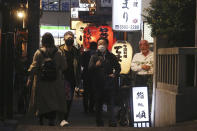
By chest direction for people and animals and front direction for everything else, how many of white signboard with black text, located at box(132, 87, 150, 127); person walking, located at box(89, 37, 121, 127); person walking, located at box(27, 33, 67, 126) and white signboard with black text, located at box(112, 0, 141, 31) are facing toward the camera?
3

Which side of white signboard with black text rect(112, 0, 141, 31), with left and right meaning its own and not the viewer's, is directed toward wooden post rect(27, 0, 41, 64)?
right

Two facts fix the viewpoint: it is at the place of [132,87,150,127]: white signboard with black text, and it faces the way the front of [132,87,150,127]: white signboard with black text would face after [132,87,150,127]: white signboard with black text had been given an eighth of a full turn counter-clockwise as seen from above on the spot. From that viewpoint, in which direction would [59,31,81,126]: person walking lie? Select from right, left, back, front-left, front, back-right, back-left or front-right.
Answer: right

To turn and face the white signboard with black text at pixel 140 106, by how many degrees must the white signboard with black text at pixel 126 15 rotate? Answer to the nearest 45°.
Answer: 0° — it already faces it

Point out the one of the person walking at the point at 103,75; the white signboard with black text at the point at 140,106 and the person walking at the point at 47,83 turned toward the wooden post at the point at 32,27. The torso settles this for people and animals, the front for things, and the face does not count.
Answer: the person walking at the point at 47,83

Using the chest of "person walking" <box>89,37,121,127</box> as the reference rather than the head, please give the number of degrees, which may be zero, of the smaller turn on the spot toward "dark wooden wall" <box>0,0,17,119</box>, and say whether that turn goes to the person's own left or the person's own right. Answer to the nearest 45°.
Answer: approximately 90° to the person's own right

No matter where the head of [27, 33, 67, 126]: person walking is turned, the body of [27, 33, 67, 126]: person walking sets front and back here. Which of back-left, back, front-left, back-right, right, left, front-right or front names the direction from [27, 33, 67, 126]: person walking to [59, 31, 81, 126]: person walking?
front-right

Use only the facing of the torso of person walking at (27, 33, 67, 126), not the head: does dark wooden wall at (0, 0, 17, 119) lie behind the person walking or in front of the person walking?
in front

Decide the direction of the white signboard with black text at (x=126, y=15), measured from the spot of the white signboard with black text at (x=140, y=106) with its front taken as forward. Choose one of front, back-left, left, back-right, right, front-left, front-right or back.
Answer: back

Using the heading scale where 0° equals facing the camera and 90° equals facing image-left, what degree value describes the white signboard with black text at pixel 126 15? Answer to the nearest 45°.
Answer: approximately 0°

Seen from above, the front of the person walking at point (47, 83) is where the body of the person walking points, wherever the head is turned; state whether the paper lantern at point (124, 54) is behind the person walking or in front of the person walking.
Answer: in front

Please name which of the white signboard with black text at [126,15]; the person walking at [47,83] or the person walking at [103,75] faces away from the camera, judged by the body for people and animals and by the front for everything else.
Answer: the person walking at [47,83]

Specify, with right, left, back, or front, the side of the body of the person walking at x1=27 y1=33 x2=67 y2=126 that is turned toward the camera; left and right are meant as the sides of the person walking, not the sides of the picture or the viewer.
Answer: back
